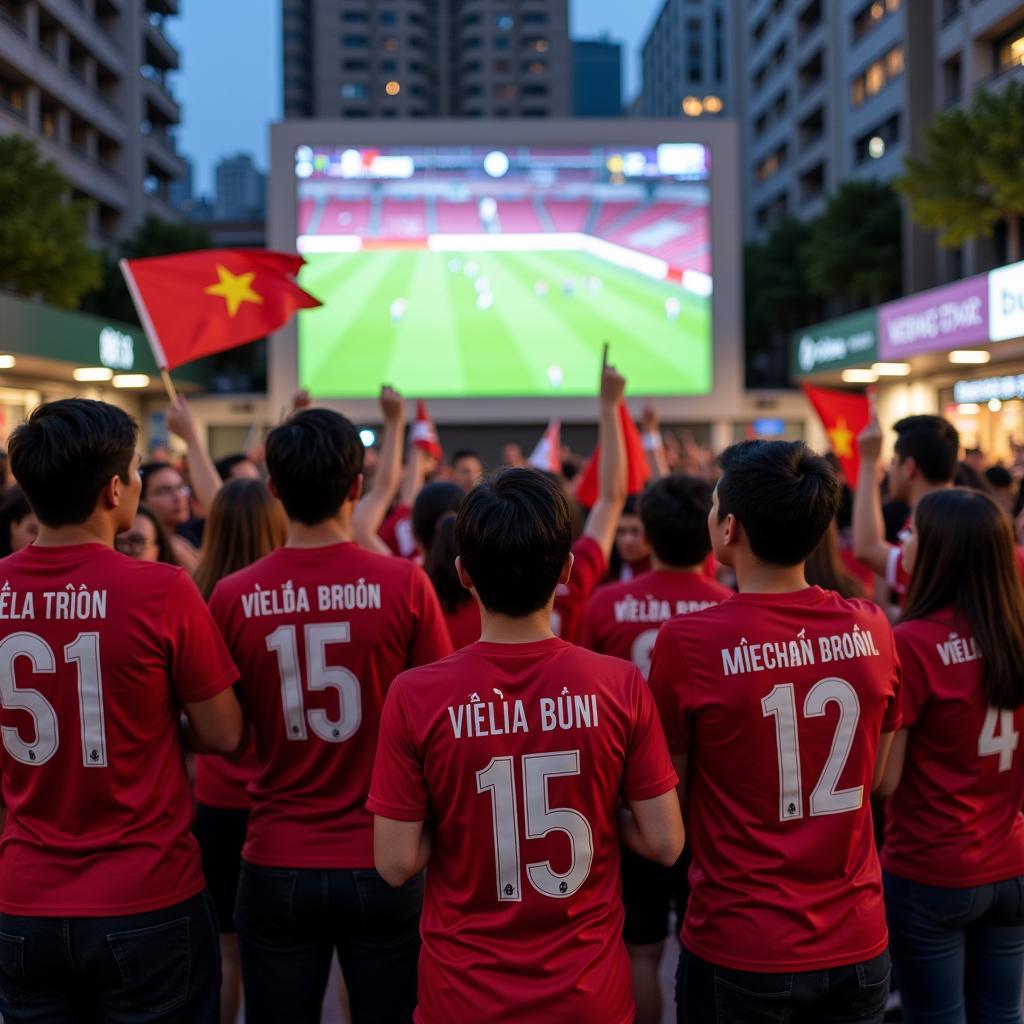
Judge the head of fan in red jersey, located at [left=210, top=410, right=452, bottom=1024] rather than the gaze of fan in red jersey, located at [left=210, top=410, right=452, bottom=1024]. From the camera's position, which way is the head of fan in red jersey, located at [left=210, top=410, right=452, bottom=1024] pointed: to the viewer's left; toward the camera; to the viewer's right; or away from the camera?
away from the camera

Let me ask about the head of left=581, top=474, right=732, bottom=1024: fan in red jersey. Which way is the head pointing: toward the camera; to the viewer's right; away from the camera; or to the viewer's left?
away from the camera

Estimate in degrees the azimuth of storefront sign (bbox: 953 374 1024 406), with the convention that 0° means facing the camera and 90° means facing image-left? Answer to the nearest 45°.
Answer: approximately 45°

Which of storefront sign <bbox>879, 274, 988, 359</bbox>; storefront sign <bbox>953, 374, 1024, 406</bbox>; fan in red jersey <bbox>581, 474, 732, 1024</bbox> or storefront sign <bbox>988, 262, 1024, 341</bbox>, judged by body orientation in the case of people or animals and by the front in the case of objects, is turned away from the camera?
the fan in red jersey

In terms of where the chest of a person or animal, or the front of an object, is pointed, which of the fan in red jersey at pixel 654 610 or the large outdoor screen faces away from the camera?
the fan in red jersey

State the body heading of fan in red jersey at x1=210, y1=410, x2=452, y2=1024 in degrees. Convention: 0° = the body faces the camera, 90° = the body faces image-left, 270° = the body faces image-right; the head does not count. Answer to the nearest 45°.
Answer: approximately 180°

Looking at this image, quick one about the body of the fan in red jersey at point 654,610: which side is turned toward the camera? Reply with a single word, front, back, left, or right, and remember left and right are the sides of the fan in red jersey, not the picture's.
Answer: back

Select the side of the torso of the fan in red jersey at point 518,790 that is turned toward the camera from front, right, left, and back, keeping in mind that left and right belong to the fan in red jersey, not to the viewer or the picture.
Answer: back

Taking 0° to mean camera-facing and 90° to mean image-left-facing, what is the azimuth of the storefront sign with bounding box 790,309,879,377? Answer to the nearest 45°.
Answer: approximately 45°

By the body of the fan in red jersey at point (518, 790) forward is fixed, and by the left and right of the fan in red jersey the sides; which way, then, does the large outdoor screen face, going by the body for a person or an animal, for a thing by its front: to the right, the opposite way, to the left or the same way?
the opposite way
